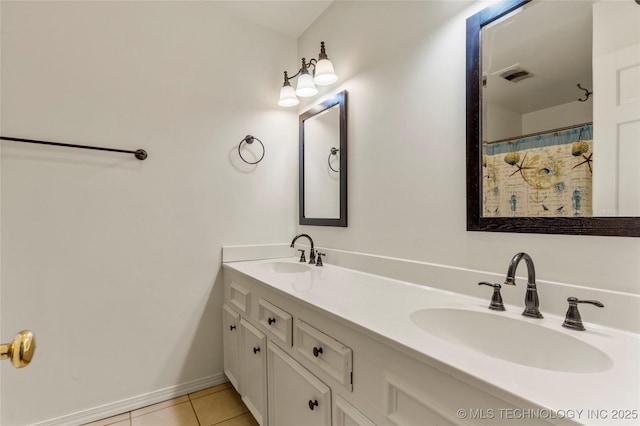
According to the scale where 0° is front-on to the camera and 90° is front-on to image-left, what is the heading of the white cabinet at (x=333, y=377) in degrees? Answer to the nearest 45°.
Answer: approximately 45°

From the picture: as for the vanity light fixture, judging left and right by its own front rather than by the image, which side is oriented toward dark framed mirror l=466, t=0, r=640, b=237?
left
